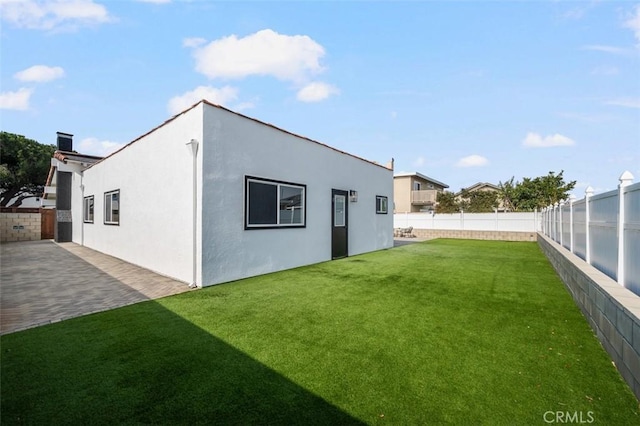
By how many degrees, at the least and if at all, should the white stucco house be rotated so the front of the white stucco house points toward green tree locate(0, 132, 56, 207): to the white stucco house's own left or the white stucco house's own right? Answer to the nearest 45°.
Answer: approximately 180°

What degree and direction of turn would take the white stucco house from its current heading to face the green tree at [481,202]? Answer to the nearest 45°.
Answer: approximately 90° to its left

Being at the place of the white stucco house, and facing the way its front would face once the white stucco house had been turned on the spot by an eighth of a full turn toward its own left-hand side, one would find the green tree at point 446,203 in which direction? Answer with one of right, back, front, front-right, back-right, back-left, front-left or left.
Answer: front-left

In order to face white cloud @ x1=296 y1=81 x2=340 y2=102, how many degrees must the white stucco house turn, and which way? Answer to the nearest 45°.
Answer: approximately 90° to its left

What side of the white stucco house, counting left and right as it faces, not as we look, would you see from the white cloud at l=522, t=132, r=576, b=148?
left

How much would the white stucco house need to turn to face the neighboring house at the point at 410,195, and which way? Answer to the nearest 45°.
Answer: approximately 90° to its left

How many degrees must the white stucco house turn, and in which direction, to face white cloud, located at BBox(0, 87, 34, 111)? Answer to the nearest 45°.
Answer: approximately 180°

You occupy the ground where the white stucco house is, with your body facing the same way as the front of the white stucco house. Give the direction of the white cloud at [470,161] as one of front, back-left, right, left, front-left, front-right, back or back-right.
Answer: left

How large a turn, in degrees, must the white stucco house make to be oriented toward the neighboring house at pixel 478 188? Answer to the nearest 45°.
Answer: approximately 90° to its left

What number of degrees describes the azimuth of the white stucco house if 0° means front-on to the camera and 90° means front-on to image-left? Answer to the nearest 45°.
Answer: approximately 315°

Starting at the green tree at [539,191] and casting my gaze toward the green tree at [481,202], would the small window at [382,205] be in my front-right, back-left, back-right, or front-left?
front-left
